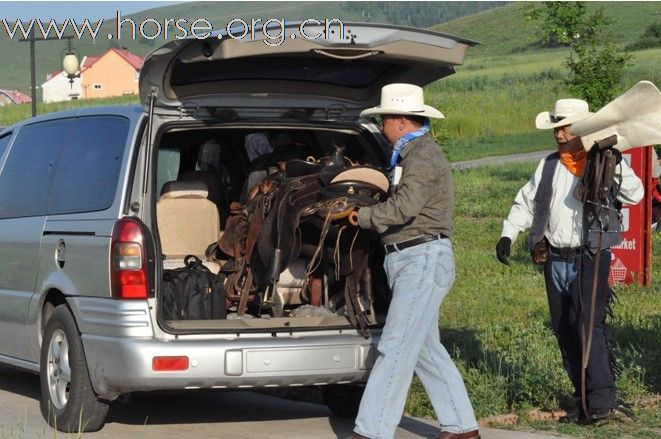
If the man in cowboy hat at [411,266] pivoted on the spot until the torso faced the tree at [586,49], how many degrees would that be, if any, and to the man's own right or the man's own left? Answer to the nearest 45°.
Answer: approximately 90° to the man's own right

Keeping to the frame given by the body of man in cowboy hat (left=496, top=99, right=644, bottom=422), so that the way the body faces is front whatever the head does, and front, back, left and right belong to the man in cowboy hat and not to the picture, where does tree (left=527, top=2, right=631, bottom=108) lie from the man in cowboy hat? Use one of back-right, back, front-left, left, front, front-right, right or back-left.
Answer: back-right

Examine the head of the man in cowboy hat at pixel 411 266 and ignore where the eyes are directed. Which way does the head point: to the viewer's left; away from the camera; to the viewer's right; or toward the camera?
to the viewer's left

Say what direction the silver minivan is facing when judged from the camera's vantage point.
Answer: facing away from the viewer and to the left of the viewer

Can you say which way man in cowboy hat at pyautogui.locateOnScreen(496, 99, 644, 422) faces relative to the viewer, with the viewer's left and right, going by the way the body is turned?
facing the viewer and to the left of the viewer

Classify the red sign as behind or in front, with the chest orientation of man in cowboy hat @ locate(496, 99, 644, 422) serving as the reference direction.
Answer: behind

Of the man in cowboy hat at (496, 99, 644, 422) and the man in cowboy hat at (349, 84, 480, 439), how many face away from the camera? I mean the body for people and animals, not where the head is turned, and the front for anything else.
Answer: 0

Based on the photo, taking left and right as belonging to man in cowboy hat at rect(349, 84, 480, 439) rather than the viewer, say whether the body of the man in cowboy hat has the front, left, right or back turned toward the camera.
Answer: left

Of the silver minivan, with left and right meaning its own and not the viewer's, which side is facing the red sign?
right

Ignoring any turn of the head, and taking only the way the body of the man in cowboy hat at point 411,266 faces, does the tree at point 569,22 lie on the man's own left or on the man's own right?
on the man's own right

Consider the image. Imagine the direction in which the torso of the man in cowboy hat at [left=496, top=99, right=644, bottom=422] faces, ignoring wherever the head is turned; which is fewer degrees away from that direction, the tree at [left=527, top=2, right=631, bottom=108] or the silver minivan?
the silver minivan

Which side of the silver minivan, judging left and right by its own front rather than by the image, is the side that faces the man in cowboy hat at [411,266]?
back

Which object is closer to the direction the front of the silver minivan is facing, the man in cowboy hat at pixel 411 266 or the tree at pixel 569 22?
the tree

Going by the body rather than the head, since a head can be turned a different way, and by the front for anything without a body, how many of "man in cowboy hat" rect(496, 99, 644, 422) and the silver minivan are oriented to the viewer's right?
0
